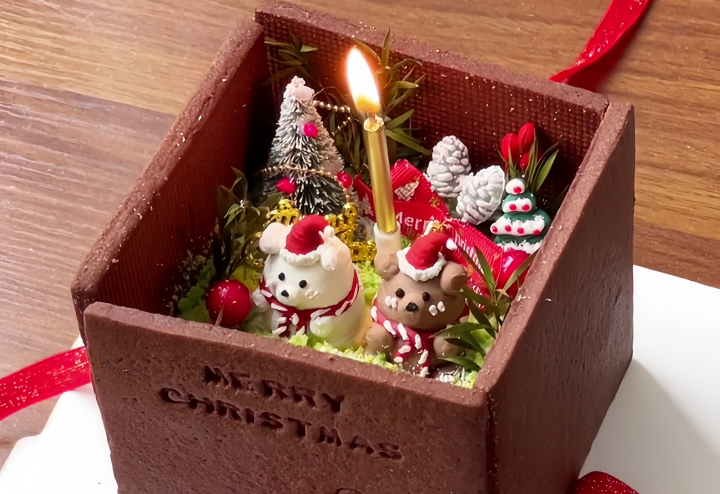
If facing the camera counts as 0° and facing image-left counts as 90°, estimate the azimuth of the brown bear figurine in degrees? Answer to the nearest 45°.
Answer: approximately 0°
